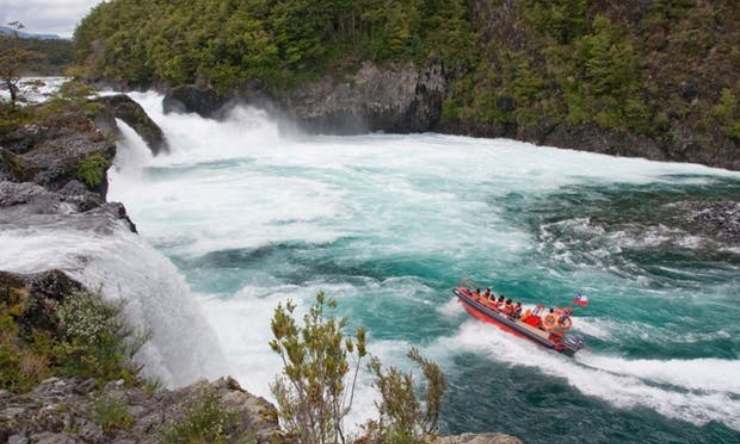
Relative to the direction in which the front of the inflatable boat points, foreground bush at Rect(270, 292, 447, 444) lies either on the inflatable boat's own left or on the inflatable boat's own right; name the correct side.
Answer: on the inflatable boat's own left

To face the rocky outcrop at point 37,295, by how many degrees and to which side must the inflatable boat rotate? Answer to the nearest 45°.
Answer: approximately 90° to its left

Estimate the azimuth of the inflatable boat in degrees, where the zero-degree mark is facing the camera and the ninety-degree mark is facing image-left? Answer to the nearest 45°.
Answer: approximately 135°

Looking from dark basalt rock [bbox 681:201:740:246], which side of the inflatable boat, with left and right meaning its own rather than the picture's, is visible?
right

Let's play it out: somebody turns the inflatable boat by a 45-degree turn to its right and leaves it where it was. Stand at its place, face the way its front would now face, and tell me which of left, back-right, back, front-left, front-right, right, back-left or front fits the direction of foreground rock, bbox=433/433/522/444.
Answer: back

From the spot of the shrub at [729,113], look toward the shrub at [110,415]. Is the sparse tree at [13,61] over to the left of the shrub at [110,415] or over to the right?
right

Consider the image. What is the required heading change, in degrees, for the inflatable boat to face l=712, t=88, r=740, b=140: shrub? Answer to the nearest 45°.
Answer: approximately 90° to its right

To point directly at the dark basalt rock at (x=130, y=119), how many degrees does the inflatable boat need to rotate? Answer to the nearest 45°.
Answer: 0° — it already faces it

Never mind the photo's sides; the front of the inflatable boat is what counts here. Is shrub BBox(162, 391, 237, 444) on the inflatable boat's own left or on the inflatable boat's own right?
on the inflatable boat's own left

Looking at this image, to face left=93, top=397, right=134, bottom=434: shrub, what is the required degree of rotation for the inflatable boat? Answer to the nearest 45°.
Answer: approximately 90° to its left

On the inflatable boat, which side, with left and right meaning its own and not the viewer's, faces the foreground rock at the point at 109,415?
left

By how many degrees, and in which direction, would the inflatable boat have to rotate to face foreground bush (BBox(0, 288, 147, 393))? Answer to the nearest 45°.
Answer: approximately 90° to its left
